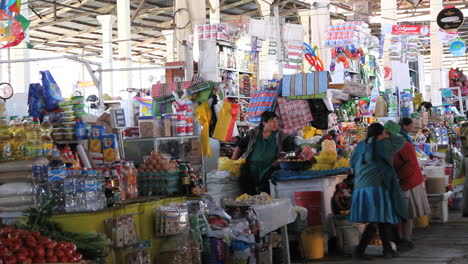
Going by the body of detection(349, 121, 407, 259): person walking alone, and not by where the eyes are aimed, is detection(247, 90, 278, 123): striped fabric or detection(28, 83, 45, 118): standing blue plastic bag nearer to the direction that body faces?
the striped fabric

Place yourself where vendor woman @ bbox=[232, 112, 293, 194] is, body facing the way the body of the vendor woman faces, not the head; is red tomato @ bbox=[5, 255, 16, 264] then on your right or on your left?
on your right

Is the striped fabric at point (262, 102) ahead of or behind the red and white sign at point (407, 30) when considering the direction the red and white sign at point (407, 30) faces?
ahead

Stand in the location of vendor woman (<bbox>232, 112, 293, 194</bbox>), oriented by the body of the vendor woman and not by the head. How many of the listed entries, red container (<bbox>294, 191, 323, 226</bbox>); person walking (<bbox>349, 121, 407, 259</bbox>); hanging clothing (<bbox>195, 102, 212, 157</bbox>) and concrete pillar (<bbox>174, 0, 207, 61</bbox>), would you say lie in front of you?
2

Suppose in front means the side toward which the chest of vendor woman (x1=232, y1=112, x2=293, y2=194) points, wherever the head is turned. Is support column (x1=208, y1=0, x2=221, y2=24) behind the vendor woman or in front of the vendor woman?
behind

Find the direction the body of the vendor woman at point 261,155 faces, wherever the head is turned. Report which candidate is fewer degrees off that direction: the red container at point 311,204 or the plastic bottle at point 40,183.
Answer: the red container

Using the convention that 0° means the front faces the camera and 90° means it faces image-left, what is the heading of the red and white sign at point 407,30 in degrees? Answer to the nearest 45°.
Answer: approximately 0°

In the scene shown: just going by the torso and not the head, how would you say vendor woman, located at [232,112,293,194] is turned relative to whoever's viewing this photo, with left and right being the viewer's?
facing the viewer and to the right of the viewer

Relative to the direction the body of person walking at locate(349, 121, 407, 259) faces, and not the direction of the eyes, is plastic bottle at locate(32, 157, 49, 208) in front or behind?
behind

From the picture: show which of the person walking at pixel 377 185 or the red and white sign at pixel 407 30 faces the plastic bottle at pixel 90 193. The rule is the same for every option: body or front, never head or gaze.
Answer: the red and white sign

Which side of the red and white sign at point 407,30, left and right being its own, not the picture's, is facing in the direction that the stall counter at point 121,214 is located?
front

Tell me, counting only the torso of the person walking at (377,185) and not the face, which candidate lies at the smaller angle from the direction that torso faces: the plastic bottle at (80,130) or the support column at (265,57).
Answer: the support column

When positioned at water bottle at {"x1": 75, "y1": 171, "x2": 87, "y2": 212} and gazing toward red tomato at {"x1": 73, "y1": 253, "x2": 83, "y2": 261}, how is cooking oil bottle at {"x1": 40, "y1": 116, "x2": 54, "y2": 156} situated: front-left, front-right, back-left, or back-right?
back-right
